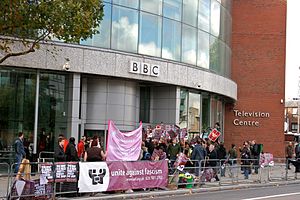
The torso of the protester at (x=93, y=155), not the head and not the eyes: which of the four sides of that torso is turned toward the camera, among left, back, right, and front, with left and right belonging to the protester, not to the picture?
back

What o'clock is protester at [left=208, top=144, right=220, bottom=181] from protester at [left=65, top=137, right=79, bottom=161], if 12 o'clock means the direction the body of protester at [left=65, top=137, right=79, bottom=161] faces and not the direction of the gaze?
protester at [left=208, top=144, right=220, bottom=181] is roughly at 2 o'clock from protester at [left=65, top=137, right=79, bottom=161].

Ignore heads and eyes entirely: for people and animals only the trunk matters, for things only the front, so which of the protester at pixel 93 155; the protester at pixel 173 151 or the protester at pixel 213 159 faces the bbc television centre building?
the protester at pixel 93 155

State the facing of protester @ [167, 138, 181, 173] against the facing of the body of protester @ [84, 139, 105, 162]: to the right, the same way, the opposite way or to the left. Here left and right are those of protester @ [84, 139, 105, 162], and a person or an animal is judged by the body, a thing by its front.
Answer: the opposite way
